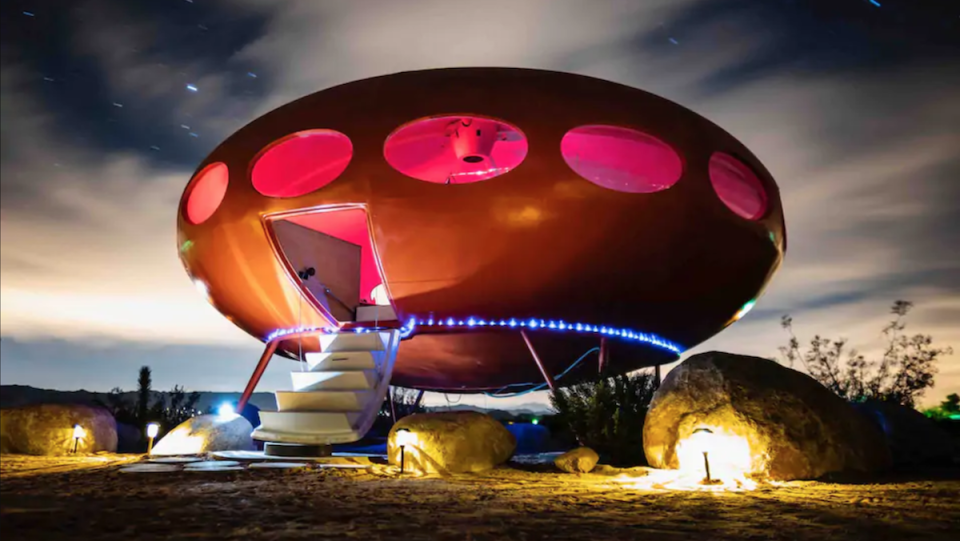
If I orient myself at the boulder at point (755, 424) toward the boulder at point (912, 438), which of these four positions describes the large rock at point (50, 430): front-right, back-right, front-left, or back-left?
back-left

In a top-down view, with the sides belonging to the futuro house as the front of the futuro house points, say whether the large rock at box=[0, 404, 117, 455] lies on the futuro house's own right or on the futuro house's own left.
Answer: on the futuro house's own right

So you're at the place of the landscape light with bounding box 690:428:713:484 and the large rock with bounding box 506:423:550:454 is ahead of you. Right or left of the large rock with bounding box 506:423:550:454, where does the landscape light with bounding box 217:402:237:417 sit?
left

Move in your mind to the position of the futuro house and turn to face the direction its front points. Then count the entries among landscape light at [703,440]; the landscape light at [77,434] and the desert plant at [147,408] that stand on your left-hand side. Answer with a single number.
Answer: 1

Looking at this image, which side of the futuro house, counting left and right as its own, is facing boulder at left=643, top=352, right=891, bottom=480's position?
left

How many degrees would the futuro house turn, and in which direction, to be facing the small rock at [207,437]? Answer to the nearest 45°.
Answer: approximately 45° to its right

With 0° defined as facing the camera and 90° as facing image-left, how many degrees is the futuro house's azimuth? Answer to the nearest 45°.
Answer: approximately 45°

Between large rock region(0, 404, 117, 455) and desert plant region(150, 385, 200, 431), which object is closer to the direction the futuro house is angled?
the large rock

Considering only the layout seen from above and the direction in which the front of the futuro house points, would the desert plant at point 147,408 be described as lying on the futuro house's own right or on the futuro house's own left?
on the futuro house's own right

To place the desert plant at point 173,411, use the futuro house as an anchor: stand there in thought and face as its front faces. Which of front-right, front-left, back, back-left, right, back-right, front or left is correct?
right

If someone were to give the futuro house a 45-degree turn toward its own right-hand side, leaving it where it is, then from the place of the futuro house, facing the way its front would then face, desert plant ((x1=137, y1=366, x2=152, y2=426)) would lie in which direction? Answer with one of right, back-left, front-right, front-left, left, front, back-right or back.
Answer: front-right
